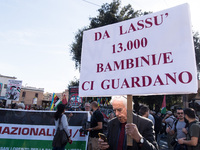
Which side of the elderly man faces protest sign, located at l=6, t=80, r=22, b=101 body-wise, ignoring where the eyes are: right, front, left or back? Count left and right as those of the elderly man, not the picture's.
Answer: right

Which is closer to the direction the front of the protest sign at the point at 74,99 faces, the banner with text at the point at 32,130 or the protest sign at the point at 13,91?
the banner with text

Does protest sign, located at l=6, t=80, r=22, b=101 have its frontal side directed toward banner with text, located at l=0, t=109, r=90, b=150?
yes

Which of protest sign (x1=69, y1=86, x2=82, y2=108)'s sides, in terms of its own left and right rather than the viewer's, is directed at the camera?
front

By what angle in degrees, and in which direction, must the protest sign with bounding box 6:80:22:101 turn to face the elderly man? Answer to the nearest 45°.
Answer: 0° — it already faces them

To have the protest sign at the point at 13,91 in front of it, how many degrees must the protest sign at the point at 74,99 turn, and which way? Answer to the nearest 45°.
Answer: approximately 45° to its right

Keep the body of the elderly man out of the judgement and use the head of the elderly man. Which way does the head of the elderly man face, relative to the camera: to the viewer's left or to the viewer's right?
to the viewer's left

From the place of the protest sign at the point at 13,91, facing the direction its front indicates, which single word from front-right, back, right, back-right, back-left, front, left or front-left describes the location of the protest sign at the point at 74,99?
left

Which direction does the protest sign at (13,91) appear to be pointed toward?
toward the camera

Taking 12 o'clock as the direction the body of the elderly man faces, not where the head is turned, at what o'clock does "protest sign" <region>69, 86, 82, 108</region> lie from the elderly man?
The protest sign is roughly at 4 o'clock from the elderly man.

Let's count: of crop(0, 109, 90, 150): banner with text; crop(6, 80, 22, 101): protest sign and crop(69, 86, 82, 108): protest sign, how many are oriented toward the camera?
3

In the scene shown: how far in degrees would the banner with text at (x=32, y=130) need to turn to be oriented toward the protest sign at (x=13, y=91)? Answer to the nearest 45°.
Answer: approximately 180°

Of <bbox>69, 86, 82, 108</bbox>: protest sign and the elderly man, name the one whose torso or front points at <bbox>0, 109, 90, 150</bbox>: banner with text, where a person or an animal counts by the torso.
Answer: the protest sign
